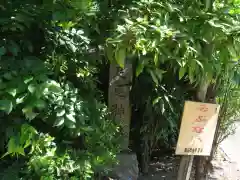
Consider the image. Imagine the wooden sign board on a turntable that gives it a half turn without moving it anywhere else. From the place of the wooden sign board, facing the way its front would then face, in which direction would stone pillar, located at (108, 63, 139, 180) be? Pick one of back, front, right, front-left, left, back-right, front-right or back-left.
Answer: front-left

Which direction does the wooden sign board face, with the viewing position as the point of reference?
facing the viewer
